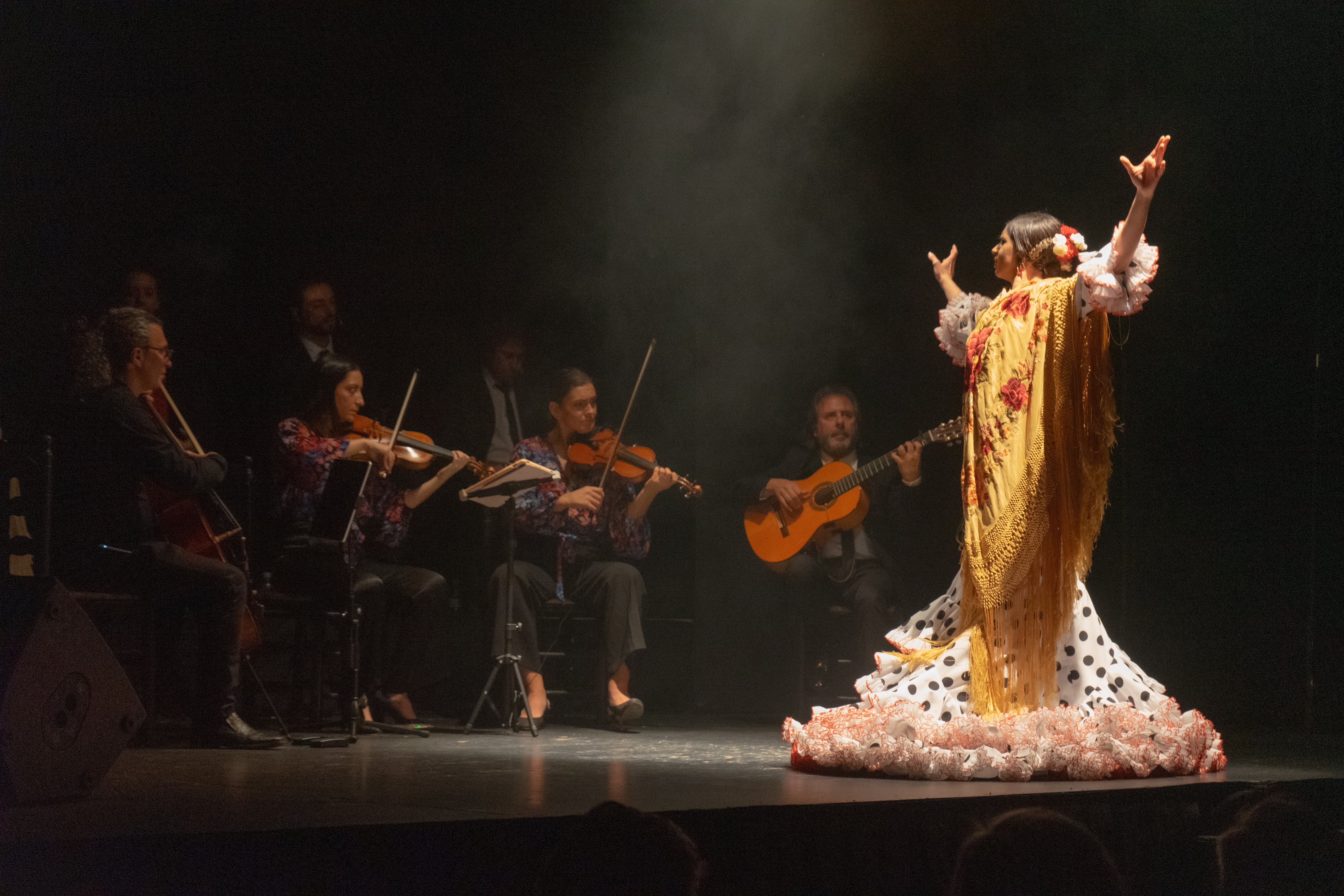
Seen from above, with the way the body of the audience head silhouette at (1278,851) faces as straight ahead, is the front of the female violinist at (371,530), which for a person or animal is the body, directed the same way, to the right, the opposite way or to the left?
to the right

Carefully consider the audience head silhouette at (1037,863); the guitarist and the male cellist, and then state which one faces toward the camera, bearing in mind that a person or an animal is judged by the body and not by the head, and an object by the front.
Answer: the guitarist

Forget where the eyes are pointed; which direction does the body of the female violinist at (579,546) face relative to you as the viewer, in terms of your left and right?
facing the viewer and to the right of the viewer

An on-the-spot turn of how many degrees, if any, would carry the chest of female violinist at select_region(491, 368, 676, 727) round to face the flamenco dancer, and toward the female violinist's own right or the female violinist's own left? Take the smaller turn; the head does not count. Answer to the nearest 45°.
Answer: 0° — they already face them

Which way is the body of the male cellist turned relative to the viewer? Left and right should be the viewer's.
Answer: facing to the right of the viewer

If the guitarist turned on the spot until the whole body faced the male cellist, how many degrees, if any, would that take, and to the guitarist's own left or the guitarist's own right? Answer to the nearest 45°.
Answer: approximately 45° to the guitarist's own right

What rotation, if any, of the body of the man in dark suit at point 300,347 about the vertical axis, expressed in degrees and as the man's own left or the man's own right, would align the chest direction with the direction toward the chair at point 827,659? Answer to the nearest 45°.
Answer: approximately 45° to the man's own left

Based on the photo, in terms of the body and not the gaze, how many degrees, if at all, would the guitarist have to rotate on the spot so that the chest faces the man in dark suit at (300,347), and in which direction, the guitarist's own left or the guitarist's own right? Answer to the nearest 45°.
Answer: approximately 90° to the guitarist's own right

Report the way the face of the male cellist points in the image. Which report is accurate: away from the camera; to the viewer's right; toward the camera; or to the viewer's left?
to the viewer's right

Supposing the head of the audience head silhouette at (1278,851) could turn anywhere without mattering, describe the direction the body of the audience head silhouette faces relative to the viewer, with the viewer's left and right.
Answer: facing away from the viewer

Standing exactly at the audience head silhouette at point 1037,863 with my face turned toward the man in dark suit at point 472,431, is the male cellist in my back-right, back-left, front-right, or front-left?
front-left

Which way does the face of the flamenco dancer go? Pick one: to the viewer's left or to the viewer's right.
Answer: to the viewer's left

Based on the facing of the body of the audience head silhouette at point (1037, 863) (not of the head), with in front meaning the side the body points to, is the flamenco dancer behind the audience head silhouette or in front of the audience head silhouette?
in front

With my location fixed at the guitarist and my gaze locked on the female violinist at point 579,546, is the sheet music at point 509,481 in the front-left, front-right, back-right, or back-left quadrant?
front-left
